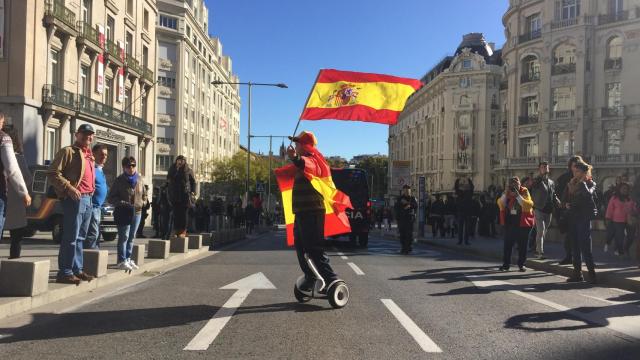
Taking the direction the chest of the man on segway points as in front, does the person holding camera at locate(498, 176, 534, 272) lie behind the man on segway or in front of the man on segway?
behind

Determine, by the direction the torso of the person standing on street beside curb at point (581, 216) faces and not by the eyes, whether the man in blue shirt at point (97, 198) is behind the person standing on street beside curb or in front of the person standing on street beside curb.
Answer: in front

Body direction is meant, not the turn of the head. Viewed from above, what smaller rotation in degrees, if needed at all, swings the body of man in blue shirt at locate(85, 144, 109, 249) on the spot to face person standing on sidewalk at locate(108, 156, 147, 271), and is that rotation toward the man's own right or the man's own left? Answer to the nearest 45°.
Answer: approximately 90° to the man's own left

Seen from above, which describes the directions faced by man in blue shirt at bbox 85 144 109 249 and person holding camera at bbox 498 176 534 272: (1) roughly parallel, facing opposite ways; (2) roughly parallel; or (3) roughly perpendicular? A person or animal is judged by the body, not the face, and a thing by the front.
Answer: roughly perpendicular

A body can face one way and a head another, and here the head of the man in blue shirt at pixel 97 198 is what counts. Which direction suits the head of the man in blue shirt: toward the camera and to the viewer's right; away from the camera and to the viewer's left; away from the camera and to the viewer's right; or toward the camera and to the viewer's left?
toward the camera and to the viewer's right

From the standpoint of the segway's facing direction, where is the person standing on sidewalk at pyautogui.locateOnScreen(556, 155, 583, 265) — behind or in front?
behind

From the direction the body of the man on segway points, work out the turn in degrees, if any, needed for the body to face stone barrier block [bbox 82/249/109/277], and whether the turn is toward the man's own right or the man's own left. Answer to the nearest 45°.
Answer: approximately 90° to the man's own right

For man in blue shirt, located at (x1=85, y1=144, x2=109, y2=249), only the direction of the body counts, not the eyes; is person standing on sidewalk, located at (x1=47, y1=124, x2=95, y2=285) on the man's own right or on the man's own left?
on the man's own right

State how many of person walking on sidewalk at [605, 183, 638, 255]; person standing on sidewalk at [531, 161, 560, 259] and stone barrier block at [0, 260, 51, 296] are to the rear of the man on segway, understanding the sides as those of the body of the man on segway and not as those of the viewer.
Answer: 2

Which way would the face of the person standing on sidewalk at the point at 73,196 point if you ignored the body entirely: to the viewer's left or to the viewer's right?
to the viewer's right
